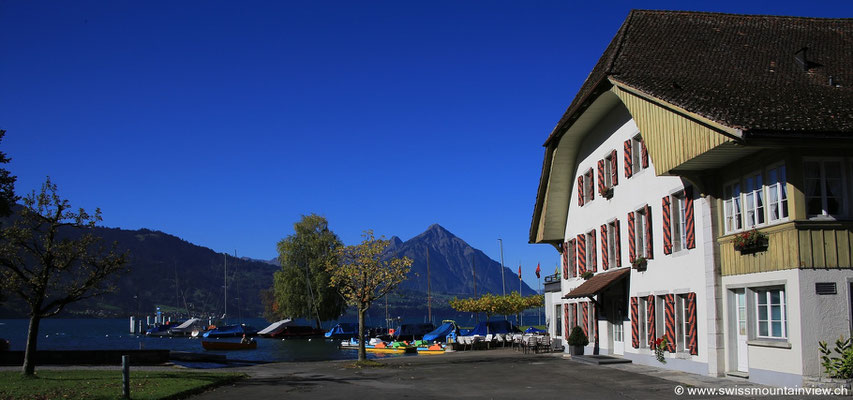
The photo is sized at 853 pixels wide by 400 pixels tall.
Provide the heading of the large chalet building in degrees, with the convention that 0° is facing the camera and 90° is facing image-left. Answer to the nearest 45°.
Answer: approximately 45°
